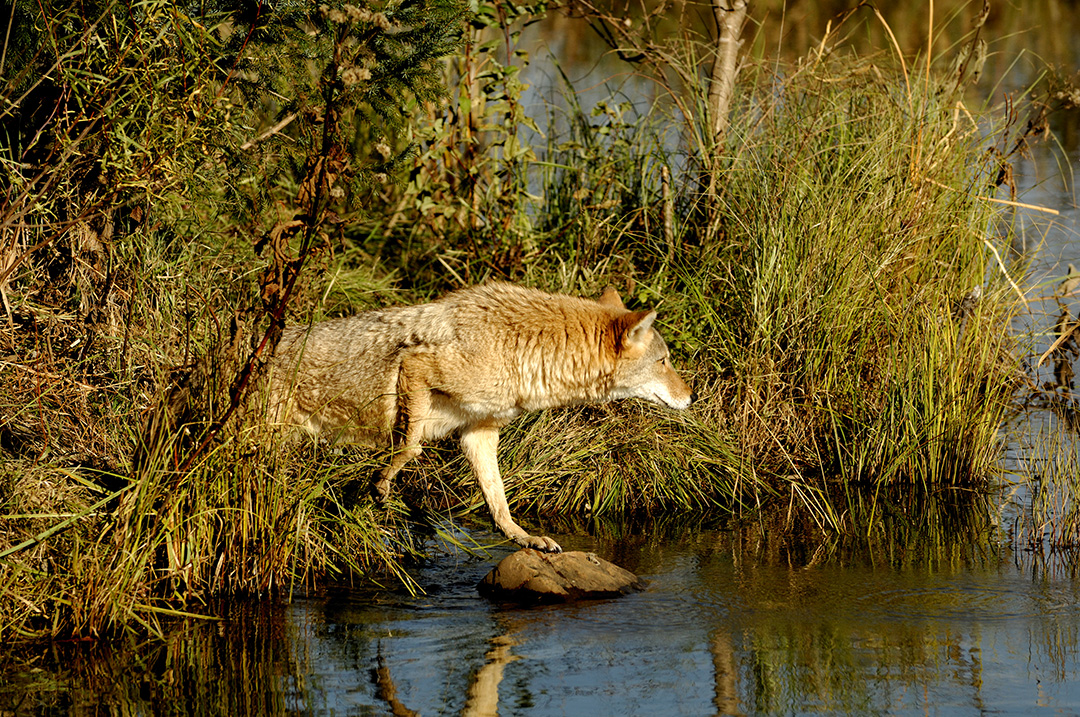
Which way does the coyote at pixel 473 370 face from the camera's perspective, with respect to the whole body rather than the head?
to the viewer's right
